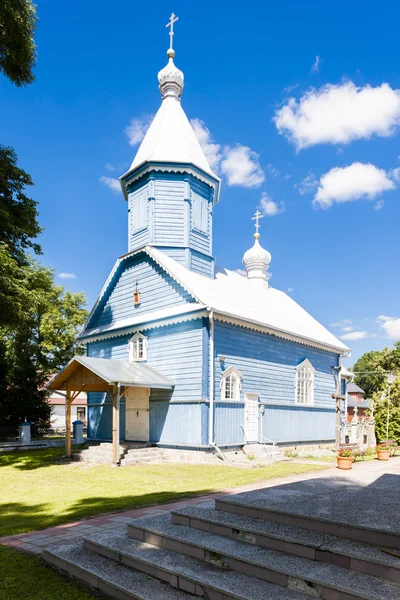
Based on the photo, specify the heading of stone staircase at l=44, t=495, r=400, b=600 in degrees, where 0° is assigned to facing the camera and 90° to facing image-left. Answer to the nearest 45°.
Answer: approximately 45°

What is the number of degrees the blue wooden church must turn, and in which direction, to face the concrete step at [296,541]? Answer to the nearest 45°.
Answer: approximately 45° to its left

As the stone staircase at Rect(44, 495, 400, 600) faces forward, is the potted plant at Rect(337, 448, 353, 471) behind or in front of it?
behind

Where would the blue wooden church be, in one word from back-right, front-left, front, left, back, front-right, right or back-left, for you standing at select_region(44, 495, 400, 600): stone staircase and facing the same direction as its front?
back-right

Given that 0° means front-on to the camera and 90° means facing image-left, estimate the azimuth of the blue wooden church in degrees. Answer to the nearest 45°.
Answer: approximately 45°

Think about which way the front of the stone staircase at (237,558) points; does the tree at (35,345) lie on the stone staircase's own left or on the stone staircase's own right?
on the stone staircase's own right
